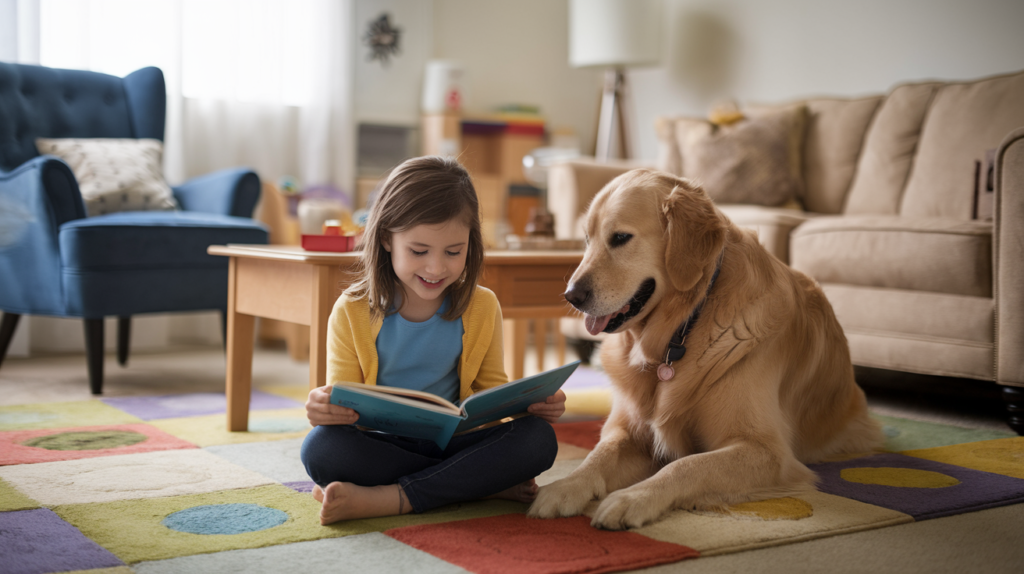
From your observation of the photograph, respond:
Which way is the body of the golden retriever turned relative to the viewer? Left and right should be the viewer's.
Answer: facing the viewer and to the left of the viewer

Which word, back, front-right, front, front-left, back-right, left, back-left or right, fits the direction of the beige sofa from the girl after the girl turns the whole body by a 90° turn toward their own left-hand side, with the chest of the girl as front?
front-left

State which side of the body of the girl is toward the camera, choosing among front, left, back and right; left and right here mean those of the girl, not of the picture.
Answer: front

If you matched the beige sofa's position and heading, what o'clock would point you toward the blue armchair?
The blue armchair is roughly at 1 o'clock from the beige sofa.

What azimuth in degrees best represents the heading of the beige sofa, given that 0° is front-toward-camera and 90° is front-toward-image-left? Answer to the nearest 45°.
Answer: approximately 45°

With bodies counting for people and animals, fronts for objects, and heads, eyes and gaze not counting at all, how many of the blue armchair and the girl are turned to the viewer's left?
0

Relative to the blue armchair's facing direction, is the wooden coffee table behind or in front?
in front

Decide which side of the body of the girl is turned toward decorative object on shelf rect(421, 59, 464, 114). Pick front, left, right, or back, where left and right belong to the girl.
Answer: back

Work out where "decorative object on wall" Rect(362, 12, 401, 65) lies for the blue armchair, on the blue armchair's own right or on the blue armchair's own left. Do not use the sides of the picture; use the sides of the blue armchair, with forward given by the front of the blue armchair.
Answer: on the blue armchair's own left

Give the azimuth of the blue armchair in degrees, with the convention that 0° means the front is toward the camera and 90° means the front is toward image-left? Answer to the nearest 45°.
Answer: approximately 315°
